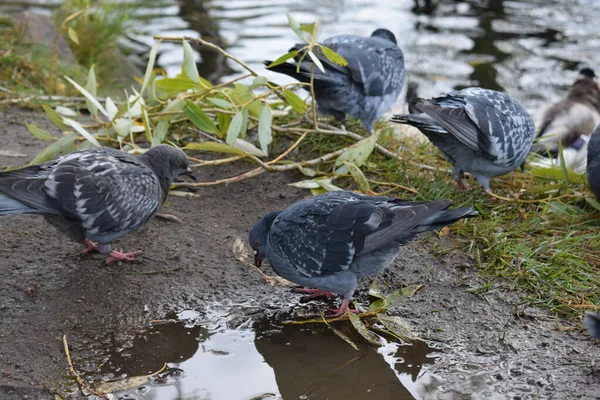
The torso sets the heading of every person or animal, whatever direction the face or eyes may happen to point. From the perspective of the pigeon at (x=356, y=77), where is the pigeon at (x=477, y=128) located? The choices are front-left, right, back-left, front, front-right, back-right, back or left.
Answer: right

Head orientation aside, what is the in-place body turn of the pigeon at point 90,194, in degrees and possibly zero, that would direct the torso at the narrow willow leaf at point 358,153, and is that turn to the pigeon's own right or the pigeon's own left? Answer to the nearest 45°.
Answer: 0° — it already faces it

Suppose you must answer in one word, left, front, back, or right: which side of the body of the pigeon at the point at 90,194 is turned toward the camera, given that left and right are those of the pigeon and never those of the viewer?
right

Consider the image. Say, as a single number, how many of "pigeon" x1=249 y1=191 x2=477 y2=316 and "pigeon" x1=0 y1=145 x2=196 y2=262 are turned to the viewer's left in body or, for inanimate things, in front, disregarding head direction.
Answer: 1

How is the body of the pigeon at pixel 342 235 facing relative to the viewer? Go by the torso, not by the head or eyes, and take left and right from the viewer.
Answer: facing to the left of the viewer

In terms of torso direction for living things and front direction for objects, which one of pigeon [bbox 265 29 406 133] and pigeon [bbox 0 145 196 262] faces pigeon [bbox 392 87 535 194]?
pigeon [bbox 0 145 196 262]

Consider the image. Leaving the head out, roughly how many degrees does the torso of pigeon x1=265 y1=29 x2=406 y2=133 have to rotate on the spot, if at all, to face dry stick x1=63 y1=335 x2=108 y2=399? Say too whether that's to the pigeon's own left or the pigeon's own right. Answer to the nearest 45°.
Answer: approximately 180°

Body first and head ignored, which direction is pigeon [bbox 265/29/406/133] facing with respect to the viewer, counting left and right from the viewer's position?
facing away from the viewer and to the right of the viewer

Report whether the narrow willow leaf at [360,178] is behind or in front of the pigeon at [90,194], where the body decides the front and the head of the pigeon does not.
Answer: in front

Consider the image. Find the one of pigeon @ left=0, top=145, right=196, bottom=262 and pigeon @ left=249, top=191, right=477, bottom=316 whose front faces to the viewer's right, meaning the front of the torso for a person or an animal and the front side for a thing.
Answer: pigeon @ left=0, top=145, right=196, bottom=262

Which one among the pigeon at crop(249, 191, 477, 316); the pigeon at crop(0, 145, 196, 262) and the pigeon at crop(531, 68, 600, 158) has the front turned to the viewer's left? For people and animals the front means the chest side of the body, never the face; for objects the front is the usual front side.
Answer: the pigeon at crop(249, 191, 477, 316)
